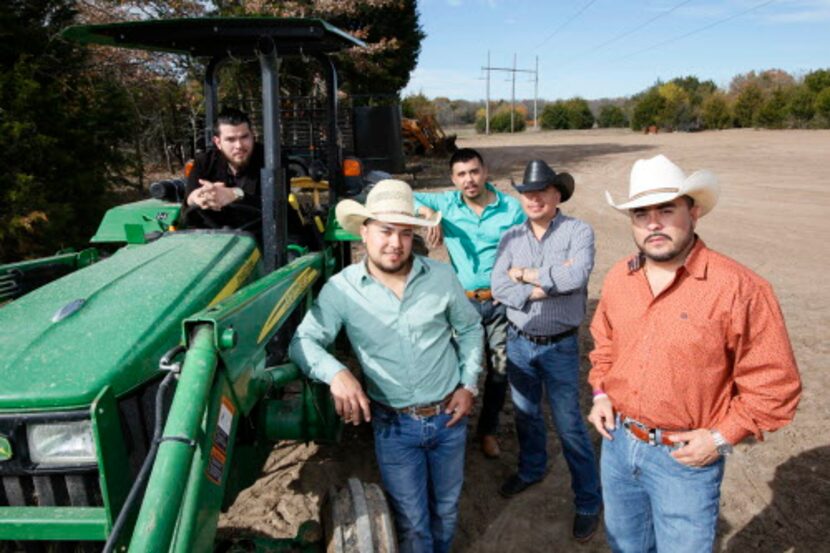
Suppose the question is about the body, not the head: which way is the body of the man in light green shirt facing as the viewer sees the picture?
toward the camera

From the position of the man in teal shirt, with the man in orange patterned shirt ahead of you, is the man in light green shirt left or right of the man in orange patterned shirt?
right

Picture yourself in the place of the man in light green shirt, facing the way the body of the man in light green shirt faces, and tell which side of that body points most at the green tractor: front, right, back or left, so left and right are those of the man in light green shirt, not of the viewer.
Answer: right

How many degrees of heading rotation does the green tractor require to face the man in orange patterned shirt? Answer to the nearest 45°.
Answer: approximately 135° to its left

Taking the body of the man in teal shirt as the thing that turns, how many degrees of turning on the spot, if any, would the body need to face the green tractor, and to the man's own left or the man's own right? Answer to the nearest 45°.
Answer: approximately 45° to the man's own right

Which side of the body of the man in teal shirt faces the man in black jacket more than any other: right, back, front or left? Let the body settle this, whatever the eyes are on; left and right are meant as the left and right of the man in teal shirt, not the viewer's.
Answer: right

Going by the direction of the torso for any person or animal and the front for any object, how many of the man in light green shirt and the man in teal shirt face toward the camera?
2

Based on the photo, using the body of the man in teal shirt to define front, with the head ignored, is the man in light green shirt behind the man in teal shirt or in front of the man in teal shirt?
in front

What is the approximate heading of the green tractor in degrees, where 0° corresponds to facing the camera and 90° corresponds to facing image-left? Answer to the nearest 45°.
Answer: approximately 45°

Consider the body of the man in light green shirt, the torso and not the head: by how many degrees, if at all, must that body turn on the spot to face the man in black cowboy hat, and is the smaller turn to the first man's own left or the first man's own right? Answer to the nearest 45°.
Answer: approximately 135° to the first man's own left

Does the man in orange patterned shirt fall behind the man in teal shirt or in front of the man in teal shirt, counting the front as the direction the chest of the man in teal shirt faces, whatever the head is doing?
in front

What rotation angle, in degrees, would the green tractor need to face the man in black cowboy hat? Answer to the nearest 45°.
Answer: approximately 135° to its left
